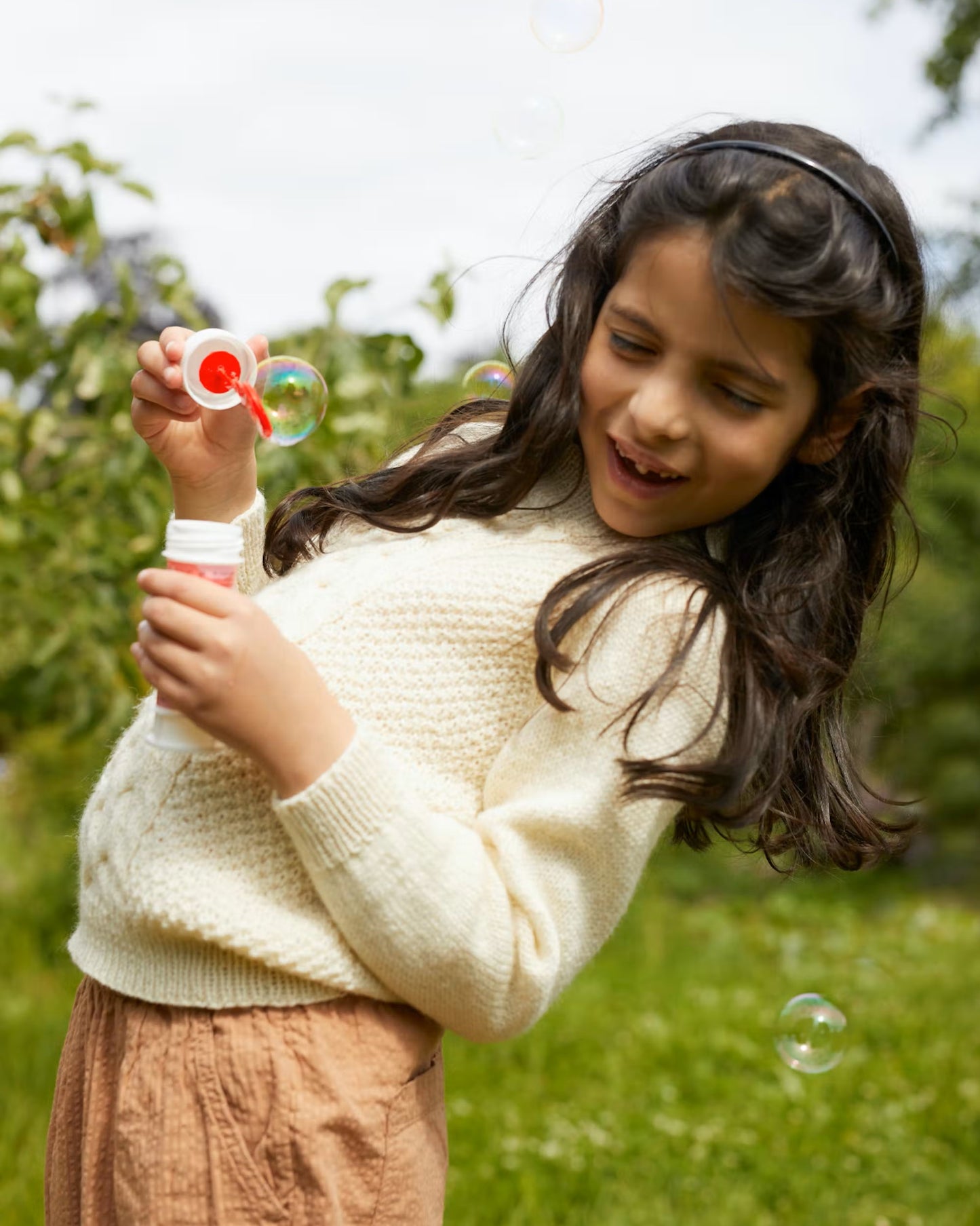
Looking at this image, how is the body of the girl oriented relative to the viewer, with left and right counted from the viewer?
facing the viewer and to the left of the viewer

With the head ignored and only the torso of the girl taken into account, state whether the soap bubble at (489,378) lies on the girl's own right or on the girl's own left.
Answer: on the girl's own right

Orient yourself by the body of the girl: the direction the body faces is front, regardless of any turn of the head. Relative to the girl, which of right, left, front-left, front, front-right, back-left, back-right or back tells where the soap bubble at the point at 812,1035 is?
back
